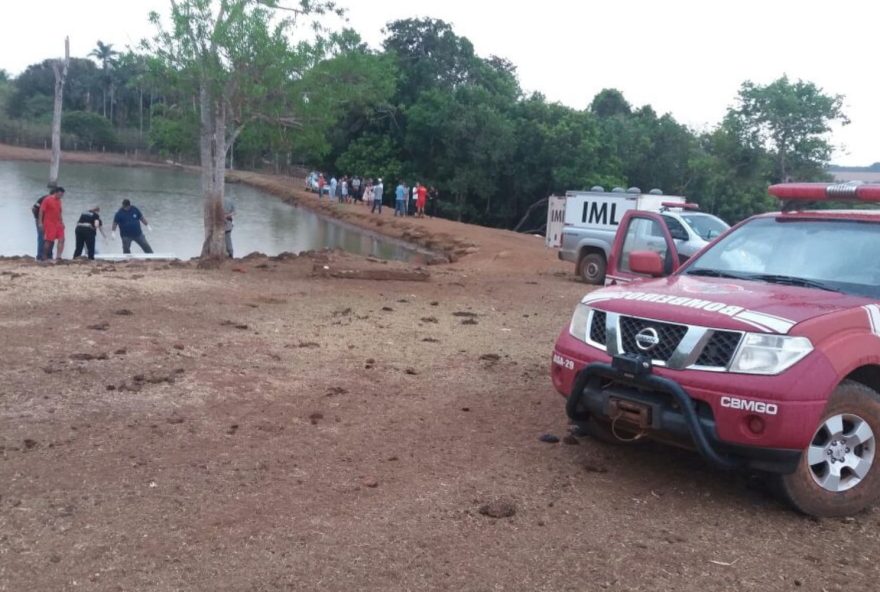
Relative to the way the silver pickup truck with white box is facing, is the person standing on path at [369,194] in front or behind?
behind

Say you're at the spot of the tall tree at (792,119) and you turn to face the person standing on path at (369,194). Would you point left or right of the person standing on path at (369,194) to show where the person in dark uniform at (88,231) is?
left

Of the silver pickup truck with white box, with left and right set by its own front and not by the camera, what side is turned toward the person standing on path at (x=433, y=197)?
back

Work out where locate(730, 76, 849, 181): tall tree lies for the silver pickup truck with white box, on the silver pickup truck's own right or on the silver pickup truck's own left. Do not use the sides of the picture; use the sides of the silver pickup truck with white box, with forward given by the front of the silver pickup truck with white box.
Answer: on the silver pickup truck's own left

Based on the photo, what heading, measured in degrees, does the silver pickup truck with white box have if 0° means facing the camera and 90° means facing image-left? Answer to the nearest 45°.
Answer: approximately 315°

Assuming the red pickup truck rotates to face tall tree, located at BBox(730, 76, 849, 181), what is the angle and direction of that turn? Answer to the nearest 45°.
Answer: approximately 135° to its right

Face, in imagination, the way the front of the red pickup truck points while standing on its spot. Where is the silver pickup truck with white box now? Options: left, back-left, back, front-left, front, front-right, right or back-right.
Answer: back-right

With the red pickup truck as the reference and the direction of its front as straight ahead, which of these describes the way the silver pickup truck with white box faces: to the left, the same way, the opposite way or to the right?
to the left

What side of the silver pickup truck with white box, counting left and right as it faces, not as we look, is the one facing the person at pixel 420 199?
back

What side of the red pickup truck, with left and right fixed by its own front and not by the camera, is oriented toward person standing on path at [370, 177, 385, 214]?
right
